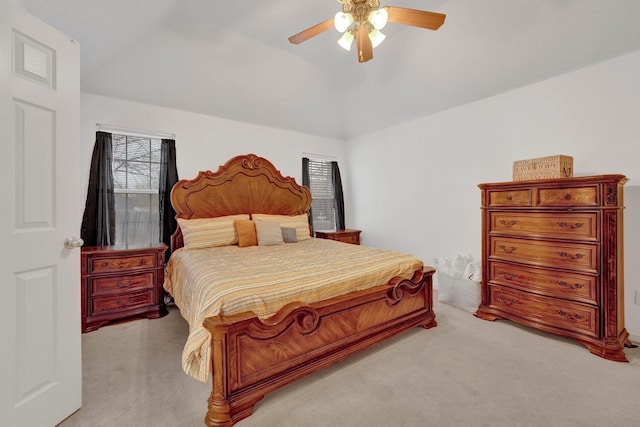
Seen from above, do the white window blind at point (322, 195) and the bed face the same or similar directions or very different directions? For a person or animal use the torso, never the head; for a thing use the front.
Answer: same or similar directions

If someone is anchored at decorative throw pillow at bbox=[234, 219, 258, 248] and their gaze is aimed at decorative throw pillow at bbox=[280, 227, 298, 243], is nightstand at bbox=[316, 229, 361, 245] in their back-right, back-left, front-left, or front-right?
front-left

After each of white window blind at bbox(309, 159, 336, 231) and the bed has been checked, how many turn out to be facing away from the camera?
0

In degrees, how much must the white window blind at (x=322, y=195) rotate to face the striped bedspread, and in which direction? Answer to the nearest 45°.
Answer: approximately 45° to its right

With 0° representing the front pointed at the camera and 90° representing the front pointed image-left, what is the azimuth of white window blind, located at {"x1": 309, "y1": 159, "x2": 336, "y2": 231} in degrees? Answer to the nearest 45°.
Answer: approximately 315°

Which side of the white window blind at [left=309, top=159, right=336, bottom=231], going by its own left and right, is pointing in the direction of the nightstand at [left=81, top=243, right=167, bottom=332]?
right

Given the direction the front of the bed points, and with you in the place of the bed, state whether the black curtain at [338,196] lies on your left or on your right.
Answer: on your left

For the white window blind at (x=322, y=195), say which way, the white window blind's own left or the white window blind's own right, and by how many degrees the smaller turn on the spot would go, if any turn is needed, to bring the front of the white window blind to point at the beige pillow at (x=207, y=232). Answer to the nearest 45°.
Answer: approximately 90° to the white window blind's own right
